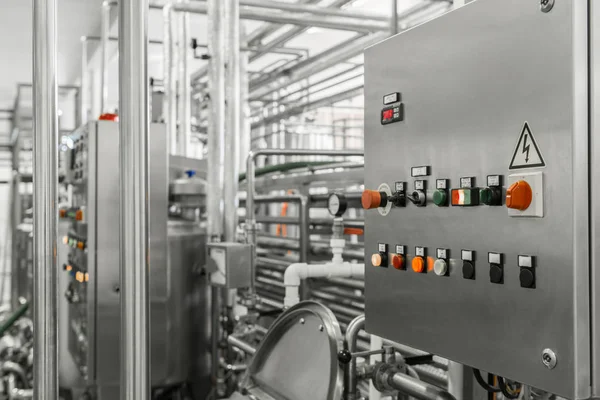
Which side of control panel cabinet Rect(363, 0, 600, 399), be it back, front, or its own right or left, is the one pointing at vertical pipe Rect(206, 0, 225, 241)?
right

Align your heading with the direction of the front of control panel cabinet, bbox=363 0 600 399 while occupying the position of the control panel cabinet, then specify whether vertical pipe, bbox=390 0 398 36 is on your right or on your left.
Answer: on your right

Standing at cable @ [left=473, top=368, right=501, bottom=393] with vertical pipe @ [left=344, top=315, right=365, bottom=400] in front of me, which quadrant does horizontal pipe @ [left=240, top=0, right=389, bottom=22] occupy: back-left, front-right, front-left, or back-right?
front-right

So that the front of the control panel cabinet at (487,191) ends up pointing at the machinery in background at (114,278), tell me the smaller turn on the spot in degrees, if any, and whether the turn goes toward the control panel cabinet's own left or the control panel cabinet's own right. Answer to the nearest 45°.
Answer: approximately 90° to the control panel cabinet's own right

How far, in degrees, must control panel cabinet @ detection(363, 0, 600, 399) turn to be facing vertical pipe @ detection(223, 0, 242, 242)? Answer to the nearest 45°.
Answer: approximately 90° to its right

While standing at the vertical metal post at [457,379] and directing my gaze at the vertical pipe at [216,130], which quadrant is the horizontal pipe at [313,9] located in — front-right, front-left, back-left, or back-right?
front-right

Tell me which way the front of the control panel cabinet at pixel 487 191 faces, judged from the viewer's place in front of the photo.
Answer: facing the viewer and to the left of the viewer
